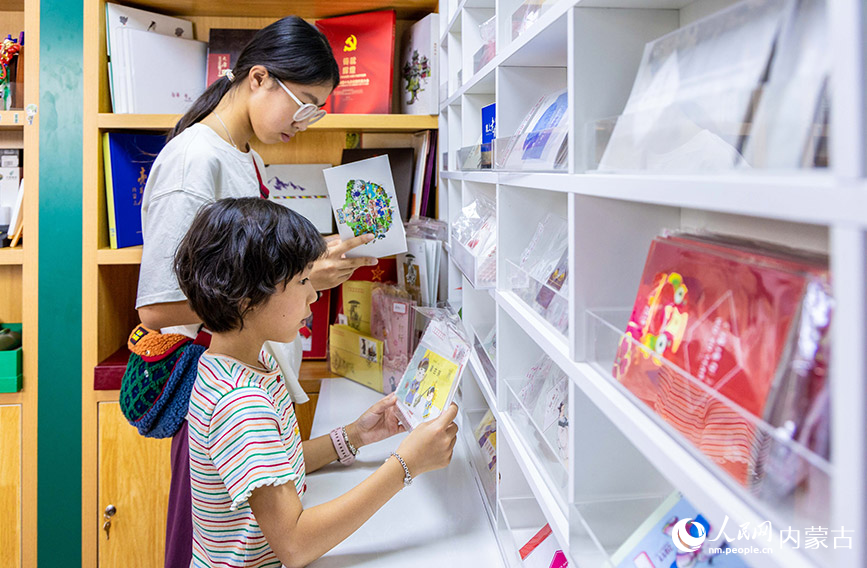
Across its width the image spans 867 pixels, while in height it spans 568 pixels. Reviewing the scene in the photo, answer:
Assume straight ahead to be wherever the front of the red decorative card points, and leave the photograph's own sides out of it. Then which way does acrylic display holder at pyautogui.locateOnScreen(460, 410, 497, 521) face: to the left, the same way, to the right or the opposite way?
the same way

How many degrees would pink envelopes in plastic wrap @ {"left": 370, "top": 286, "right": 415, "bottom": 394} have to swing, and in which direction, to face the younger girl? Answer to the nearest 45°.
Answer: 0° — it already faces them

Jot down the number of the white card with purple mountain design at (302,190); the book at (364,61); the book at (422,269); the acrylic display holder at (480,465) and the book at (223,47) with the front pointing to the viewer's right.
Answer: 0

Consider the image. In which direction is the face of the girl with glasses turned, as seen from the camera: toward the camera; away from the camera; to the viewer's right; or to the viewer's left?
to the viewer's right

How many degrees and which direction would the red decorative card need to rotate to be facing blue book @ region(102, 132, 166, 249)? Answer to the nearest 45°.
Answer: approximately 90° to its right

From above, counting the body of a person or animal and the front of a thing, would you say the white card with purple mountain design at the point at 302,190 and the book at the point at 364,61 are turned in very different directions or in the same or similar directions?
same or similar directions

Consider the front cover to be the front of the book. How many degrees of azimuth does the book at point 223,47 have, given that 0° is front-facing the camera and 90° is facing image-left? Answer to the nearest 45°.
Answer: approximately 0°

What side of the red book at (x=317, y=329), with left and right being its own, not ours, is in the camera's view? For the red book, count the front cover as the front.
front

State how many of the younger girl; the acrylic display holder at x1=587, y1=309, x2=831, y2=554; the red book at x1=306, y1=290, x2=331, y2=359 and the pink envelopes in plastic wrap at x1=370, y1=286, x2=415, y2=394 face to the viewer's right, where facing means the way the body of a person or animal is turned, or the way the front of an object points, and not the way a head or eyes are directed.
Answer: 1

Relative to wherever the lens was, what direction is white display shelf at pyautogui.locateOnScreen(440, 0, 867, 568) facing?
facing the viewer and to the left of the viewer

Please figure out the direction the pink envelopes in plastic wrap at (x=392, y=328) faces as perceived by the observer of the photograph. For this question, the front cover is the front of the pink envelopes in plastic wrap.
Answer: facing the viewer

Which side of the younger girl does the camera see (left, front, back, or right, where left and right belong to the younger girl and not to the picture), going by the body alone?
right

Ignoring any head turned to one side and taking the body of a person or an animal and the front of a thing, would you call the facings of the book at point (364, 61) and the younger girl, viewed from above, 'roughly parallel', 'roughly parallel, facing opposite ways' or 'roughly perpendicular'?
roughly perpendicular

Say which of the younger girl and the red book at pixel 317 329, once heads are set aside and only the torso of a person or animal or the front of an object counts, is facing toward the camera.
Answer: the red book

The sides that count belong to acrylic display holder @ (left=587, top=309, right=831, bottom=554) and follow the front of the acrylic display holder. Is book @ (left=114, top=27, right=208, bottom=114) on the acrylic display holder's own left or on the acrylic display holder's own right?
on the acrylic display holder's own right

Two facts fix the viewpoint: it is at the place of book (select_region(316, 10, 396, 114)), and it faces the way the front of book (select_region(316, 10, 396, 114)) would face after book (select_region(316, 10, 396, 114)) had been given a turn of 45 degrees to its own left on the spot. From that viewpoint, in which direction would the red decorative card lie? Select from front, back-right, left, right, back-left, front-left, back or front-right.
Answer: front-right
